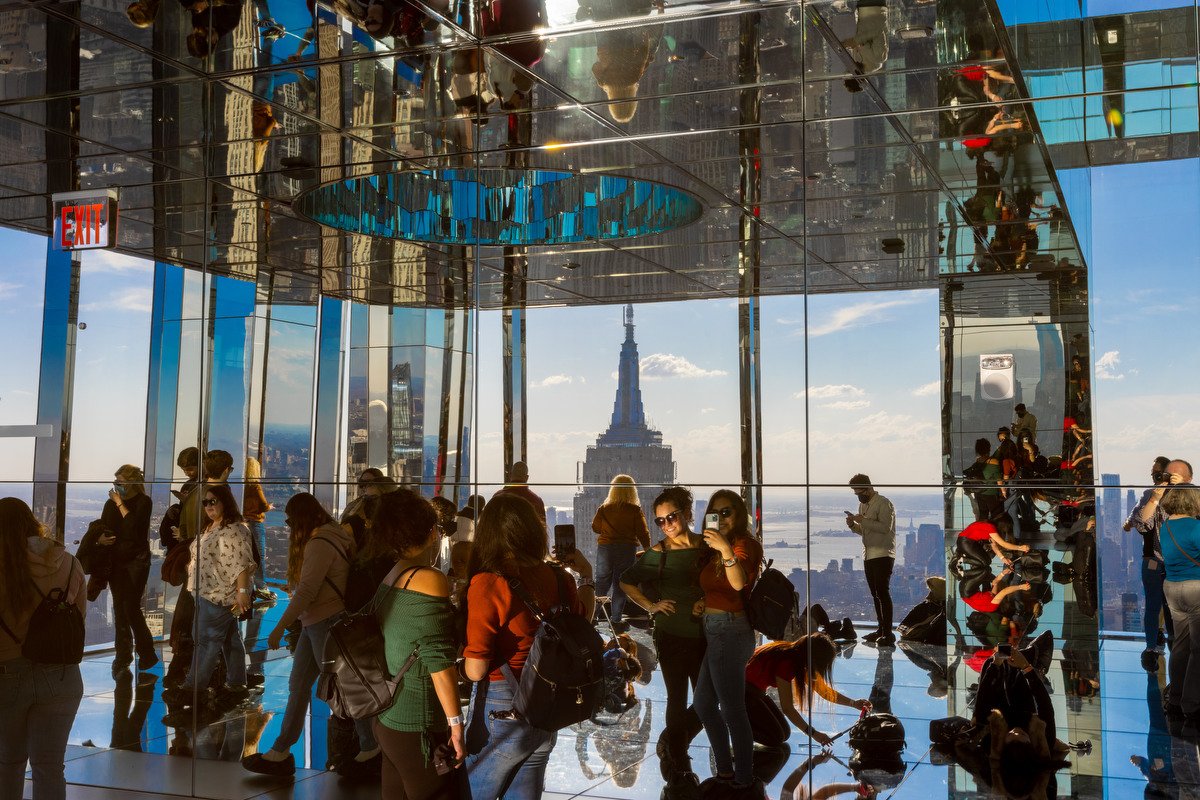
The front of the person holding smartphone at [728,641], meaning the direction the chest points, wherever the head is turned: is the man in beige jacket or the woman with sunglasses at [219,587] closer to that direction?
the woman with sunglasses

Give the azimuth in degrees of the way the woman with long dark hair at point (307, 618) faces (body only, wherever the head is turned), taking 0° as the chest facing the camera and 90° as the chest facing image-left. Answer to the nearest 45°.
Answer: approximately 90°

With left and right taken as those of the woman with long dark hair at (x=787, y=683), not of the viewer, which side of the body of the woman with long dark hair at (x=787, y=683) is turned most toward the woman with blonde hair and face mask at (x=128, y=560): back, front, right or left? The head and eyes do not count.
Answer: back

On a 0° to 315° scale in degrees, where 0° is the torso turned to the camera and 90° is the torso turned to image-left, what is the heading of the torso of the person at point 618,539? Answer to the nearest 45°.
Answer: approximately 180°

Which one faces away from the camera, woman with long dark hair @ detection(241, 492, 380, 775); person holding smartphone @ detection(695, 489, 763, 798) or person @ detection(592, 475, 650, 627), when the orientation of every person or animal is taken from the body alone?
person @ detection(592, 475, 650, 627)

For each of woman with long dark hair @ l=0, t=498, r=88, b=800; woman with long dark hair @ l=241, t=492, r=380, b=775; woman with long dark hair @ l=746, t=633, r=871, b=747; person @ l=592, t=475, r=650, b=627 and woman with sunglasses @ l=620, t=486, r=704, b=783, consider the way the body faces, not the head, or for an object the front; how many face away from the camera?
2

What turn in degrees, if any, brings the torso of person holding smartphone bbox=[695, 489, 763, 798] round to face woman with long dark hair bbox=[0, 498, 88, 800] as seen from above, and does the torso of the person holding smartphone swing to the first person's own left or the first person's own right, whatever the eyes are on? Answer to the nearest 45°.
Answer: approximately 45° to the first person's own right

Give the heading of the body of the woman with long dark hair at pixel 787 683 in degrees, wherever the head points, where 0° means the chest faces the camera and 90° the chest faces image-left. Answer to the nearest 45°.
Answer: approximately 270°
